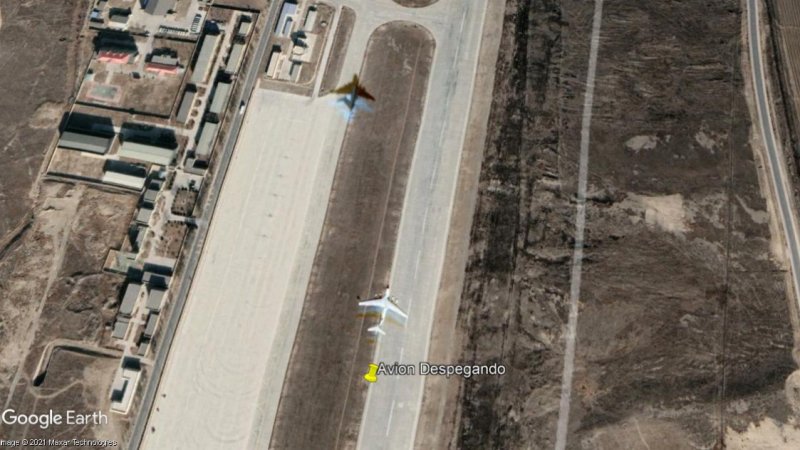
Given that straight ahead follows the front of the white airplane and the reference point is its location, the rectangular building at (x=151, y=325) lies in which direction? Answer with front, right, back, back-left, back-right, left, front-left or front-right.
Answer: left

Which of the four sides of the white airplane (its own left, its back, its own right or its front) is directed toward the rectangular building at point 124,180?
left

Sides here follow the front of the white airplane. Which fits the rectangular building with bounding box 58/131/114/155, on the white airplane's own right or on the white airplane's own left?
on the white airplane's own left

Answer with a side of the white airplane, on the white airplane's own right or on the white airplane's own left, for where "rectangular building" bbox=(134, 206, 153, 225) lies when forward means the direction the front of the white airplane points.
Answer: on the white airplane's own left

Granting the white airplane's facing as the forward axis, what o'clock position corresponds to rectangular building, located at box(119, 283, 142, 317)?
The rectangular building is roughly at 9 o'clock from the white airplane.

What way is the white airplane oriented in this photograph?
away from the camera

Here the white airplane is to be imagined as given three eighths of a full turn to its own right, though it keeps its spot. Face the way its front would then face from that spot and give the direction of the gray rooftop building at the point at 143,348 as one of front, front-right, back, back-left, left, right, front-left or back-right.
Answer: back-right

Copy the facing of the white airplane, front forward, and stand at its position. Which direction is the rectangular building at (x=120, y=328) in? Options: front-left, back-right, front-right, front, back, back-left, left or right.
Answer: left

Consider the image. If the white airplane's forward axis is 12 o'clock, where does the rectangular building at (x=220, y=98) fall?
The rectangular building is roughly at 9 o'clock from the white airplane.

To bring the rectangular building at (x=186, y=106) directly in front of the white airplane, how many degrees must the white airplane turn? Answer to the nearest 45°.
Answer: approximately 90° to its left

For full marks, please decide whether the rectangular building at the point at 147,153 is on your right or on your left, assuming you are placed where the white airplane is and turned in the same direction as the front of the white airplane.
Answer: on your left

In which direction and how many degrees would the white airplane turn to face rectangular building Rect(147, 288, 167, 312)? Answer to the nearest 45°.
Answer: approximately 90° to its left

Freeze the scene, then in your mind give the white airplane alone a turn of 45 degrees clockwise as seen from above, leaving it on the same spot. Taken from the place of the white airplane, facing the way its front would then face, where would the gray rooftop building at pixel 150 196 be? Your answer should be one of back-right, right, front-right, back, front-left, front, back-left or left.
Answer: back-left

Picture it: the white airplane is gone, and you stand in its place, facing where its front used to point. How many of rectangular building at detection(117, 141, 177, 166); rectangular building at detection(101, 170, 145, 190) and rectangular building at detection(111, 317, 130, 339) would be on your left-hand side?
3

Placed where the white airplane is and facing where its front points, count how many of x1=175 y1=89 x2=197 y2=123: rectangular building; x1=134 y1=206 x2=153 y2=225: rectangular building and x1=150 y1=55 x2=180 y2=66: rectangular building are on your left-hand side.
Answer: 3
